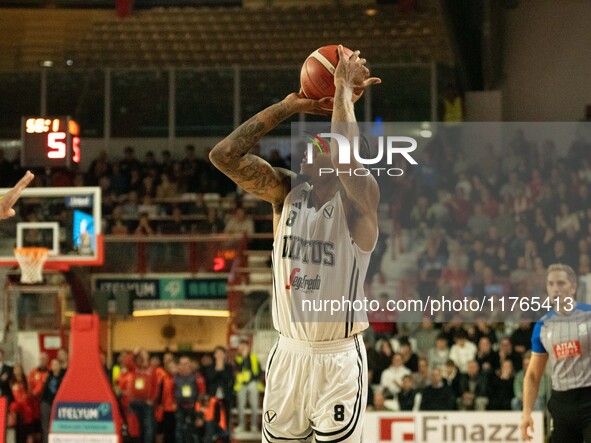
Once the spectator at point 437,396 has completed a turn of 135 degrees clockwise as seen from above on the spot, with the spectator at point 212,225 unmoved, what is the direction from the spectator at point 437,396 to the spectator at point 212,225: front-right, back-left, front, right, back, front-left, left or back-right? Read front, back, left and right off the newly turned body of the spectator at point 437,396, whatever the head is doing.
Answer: front-left

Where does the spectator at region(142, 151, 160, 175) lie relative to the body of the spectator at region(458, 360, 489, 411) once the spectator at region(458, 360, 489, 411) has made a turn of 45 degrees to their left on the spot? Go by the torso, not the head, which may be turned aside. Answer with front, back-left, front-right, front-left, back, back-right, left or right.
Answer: back-right

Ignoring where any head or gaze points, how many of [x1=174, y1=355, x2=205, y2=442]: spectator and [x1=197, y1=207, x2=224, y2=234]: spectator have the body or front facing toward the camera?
2

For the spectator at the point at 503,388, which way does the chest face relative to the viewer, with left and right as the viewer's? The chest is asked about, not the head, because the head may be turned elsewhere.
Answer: facing the viewer and to the left of the viewer

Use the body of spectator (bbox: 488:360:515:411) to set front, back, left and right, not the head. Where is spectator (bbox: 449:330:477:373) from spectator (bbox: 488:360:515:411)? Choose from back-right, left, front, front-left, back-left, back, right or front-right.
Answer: right

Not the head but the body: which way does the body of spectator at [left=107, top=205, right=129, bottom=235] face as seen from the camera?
toward the camera

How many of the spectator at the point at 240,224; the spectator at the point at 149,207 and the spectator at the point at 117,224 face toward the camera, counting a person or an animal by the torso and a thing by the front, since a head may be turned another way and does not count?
3

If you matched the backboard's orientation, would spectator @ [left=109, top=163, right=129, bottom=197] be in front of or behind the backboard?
behind

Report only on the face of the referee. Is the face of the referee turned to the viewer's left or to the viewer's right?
to the viewer's left

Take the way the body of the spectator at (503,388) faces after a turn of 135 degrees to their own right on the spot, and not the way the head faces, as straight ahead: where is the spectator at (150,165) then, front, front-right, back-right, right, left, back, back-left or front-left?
front-left

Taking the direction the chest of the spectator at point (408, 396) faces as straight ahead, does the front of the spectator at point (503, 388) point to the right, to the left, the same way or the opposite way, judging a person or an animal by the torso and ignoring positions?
the same way

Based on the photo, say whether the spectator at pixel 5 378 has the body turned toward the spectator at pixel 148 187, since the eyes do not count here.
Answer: no

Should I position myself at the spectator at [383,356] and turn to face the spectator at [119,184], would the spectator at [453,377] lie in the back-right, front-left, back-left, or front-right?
back-right

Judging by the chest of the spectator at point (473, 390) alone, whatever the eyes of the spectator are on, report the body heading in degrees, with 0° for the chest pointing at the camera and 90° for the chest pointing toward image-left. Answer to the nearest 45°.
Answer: approximately 45°

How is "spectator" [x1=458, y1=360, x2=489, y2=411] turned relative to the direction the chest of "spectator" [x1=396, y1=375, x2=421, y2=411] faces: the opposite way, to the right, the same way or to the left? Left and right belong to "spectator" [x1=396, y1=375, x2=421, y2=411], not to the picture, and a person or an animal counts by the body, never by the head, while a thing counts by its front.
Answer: the same way

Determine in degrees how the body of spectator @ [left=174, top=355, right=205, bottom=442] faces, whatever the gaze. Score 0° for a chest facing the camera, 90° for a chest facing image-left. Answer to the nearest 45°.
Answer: approximately 0°

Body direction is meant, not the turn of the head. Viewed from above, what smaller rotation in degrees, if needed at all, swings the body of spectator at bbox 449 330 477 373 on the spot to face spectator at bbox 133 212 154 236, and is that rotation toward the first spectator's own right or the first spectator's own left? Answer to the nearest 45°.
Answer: approximately 90° to the first spectator's own right

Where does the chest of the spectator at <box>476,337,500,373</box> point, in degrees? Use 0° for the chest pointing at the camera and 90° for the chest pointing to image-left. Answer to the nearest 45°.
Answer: approximately 45°

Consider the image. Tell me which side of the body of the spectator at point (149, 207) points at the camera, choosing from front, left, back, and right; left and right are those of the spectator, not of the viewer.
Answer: front
